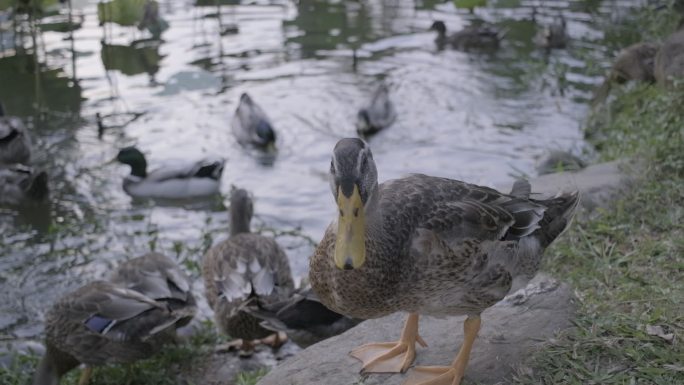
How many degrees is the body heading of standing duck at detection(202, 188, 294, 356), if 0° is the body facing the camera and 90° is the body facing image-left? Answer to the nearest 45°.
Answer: approximately 180°

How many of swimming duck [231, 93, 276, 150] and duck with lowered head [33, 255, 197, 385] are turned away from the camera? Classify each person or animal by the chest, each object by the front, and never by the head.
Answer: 0

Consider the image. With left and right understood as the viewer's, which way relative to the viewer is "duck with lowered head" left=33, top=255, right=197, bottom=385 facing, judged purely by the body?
facing to the left of the viewer

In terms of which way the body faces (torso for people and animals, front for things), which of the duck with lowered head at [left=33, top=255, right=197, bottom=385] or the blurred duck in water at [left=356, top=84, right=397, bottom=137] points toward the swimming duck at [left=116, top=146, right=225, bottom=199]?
the blurred duck in water

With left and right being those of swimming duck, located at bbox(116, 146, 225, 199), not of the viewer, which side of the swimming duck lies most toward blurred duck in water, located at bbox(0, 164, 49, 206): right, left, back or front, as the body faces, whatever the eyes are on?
front

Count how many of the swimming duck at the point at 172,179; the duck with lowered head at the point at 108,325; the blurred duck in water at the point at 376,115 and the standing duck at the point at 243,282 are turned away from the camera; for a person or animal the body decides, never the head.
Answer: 1

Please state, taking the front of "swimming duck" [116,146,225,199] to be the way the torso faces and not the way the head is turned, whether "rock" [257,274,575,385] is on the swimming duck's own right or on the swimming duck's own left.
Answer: on the swimming duck's own left

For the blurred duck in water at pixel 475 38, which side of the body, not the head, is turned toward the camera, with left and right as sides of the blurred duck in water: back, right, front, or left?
left

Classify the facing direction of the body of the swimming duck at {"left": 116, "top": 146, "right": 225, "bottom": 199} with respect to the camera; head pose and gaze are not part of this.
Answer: to the viewer's left

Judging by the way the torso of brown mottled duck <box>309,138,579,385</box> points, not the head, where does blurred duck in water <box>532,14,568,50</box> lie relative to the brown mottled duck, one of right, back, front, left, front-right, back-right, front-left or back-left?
back-right

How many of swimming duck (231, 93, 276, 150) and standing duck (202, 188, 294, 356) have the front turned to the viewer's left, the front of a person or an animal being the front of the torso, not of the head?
0
